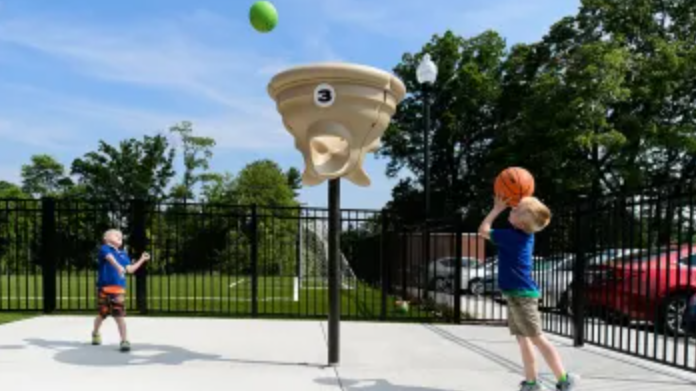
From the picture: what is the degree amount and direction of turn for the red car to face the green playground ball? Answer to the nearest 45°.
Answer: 0° — it already faces it

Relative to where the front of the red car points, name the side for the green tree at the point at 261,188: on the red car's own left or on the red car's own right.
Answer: on the red car's own right

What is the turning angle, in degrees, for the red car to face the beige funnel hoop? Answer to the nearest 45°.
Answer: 0° — it already faces it

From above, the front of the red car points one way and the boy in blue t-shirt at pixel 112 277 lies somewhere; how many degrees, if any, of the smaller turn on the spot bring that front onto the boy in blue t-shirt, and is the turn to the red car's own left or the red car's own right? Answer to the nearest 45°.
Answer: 0° — it already faces them

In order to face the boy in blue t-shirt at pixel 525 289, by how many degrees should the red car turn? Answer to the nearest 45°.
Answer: approximately 45° to its left

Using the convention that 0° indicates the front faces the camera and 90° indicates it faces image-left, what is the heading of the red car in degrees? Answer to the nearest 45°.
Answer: approximately 45°
